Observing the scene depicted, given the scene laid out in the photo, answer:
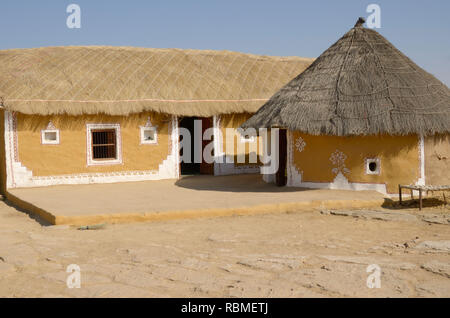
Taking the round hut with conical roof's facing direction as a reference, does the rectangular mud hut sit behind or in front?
in front

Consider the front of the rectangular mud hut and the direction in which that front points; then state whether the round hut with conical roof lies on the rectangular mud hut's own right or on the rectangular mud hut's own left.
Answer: on the rectangular mud hut's own left

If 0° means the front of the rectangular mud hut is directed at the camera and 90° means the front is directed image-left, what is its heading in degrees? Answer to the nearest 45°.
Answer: approximately 0°

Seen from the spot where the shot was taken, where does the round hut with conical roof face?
facing to the left of the viewer
